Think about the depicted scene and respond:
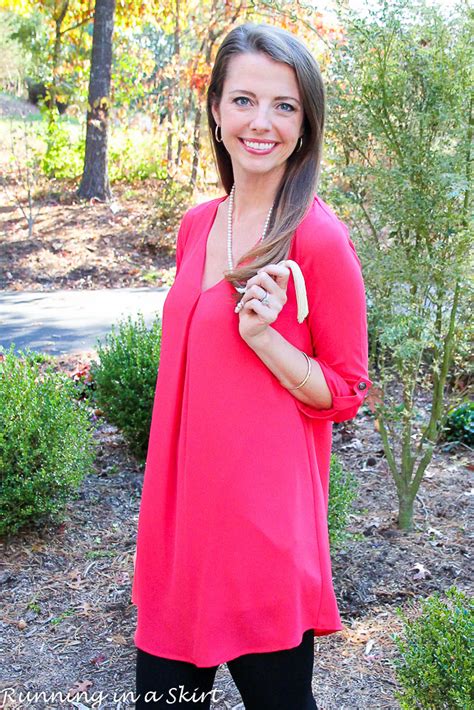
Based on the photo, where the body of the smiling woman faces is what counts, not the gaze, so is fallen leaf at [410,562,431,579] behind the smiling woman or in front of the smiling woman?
behind

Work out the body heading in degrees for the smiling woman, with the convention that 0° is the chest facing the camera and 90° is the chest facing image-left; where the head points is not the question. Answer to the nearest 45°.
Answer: approximately 45°
